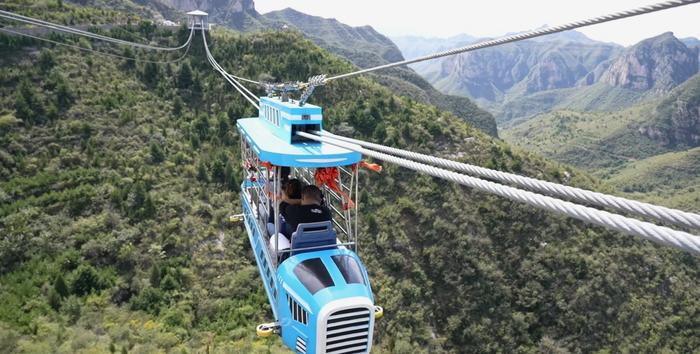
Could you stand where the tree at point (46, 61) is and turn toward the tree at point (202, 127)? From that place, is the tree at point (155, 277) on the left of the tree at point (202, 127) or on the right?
right

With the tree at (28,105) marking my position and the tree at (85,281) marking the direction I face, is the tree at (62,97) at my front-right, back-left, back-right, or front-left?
back-left

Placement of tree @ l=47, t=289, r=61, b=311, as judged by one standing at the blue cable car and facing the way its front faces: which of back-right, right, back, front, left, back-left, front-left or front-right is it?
back

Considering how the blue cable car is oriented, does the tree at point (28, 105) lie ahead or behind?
behind

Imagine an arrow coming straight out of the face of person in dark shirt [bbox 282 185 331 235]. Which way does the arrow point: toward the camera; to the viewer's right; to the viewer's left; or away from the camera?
away from the camera

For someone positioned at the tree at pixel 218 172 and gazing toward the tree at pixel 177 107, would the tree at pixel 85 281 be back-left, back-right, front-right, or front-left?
back-left

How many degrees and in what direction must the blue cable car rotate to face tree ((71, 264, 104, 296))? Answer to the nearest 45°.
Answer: approximately 180°

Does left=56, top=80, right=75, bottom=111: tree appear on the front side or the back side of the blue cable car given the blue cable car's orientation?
on the back side

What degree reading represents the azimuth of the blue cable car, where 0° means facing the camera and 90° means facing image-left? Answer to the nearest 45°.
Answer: approximately 315°
